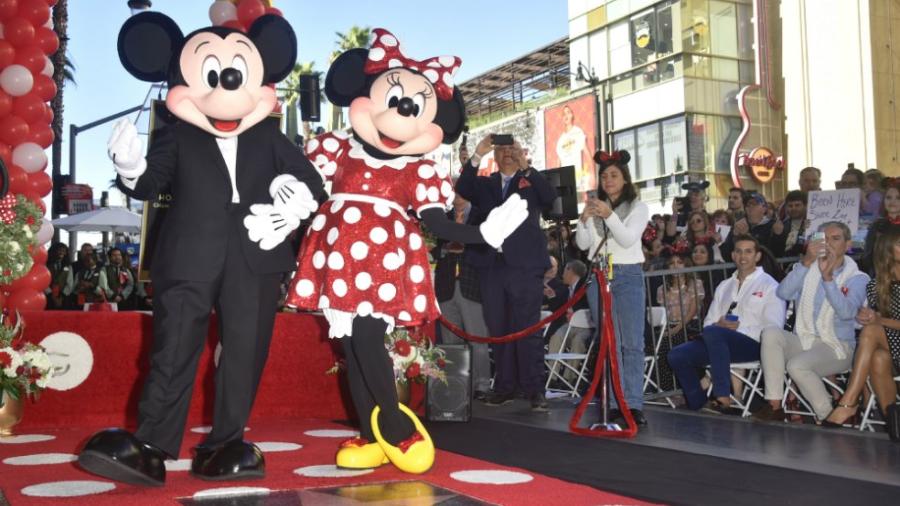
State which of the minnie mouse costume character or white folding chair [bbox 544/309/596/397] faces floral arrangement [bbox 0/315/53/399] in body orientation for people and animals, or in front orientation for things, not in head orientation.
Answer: the white folding chair

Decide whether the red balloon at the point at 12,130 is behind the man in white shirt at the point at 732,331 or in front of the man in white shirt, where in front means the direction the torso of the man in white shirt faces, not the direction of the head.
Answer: in front

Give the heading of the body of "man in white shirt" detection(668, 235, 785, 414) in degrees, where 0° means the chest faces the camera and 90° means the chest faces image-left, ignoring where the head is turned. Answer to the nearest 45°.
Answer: approximately 45°

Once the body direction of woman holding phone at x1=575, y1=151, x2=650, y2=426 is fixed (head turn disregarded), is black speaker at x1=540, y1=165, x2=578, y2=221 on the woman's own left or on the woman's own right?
on the woman's own right

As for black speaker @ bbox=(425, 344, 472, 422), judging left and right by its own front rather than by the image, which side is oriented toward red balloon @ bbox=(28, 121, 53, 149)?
right

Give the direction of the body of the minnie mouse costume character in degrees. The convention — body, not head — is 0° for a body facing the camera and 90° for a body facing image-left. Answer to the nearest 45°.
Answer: approximately 0°

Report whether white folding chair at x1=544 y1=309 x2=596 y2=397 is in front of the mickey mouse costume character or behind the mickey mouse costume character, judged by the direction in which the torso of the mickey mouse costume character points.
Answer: behind

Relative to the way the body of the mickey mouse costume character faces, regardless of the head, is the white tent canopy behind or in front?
behind
